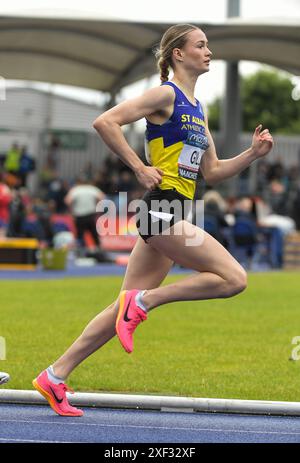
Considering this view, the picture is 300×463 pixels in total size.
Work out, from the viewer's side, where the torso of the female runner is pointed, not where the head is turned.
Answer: to the viewer's right

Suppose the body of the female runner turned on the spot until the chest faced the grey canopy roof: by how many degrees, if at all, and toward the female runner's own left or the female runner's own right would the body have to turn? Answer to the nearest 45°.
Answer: approximately 90° to the female runner's own left

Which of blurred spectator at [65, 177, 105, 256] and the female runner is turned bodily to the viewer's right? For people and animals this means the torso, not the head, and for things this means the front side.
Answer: the female runner

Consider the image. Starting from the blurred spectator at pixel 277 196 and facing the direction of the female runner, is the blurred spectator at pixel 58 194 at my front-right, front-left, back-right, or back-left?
front-right

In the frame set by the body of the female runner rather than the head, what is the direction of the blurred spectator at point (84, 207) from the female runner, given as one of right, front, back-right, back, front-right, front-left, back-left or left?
left

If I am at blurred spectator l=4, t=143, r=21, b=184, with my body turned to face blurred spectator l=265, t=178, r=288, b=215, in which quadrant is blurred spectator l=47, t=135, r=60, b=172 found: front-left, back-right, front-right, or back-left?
front-left
